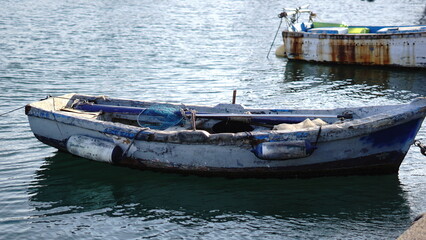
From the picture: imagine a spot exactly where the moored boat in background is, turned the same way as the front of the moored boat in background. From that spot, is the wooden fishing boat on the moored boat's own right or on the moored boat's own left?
on the moored boat's own right

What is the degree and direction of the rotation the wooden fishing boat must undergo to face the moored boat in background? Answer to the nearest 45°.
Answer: approximately 45° to its left

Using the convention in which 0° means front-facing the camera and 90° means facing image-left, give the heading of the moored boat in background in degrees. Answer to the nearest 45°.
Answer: approximately 270°

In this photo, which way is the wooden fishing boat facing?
to the viewer's right

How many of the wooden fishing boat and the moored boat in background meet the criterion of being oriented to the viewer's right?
2
